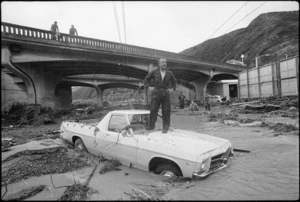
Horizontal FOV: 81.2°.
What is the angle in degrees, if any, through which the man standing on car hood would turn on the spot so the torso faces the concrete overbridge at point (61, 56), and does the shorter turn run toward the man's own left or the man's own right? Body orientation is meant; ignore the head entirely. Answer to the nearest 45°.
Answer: approximately 135° to the man's own right

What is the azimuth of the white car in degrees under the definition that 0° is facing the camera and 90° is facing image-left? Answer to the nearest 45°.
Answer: approximately 315°

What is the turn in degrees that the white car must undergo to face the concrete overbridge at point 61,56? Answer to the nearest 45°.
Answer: approximately 180°

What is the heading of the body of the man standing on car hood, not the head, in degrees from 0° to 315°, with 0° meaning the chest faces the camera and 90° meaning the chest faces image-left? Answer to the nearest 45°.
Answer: approximately 0°
